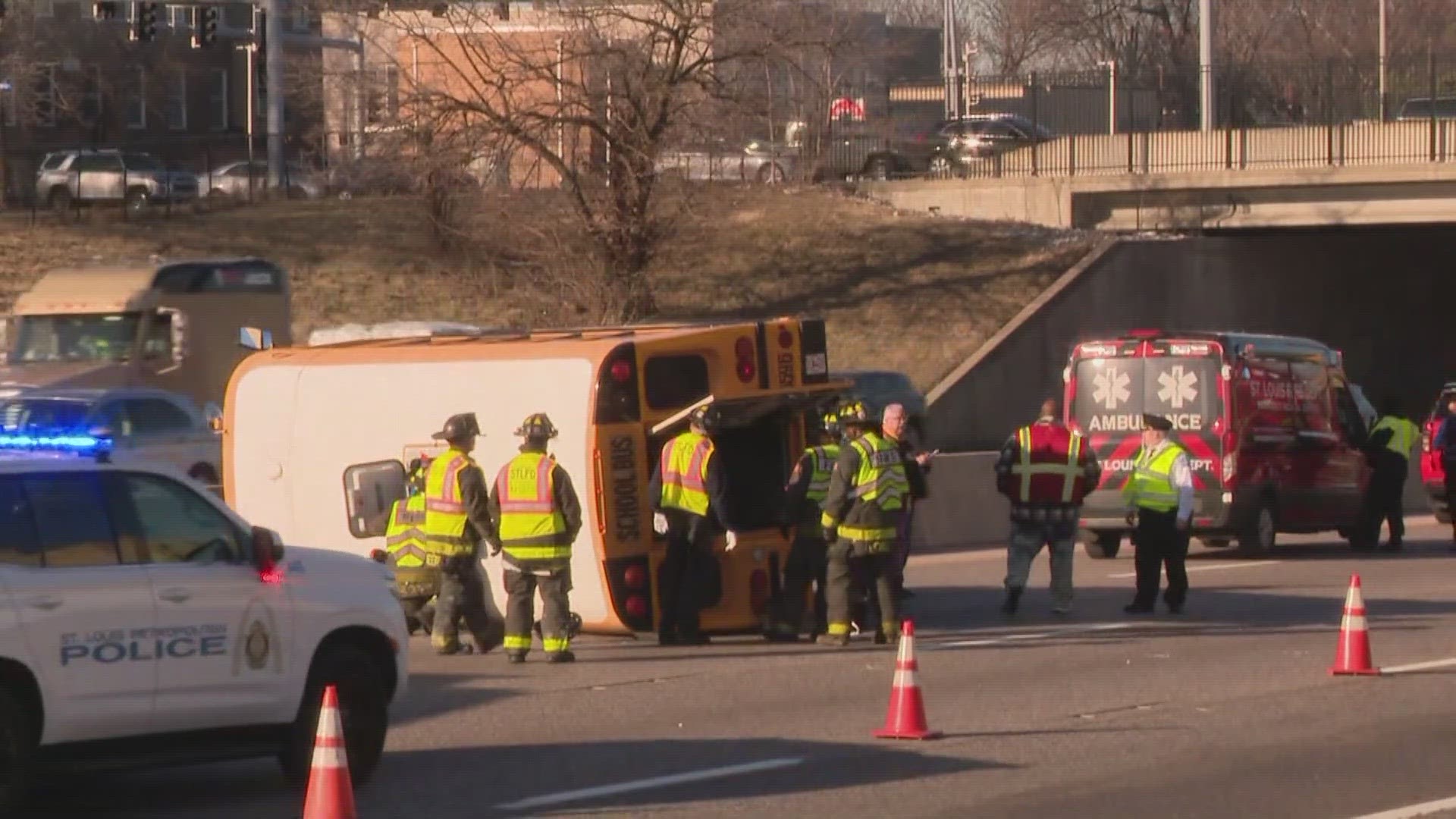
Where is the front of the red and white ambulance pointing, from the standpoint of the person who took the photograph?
facing away from the viewer and to the right of the viewer

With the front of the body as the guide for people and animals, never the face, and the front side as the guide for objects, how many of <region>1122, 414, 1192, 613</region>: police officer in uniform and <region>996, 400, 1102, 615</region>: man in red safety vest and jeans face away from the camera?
1

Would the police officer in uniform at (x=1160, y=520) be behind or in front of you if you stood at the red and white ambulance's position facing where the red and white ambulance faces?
behind

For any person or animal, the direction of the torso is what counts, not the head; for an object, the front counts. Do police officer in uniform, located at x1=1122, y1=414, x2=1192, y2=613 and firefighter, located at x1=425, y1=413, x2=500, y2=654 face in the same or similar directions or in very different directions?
very different directions

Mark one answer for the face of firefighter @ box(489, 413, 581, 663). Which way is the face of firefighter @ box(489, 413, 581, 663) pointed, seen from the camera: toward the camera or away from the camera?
away from the camera

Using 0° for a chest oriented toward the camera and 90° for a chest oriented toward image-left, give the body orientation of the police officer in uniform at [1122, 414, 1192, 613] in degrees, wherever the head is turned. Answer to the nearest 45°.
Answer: approximately 45°

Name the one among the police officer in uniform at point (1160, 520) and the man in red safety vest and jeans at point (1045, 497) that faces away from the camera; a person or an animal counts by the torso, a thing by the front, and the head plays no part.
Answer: the man in red safety vest and jeans

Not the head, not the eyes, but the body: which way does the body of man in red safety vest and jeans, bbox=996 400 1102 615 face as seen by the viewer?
away from the camera
